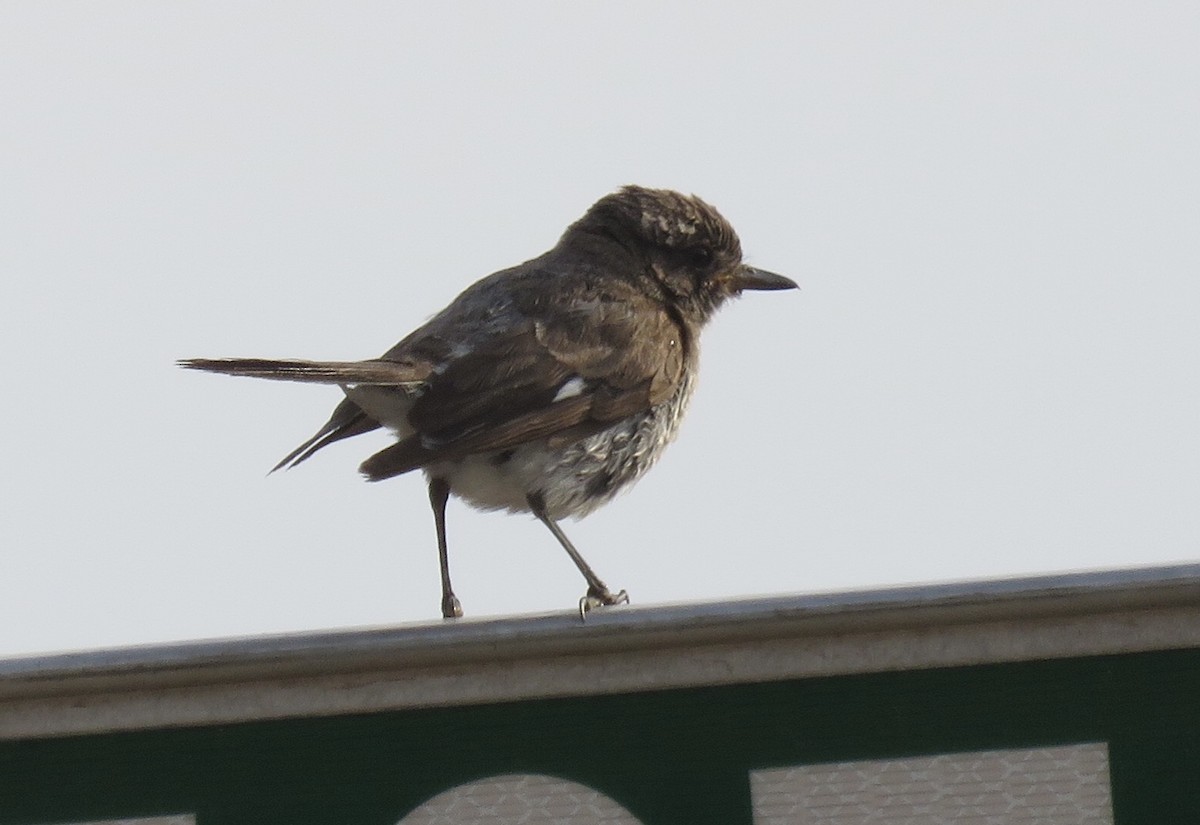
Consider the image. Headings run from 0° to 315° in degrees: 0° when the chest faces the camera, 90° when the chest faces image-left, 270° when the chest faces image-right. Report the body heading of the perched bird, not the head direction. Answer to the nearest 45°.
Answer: approximately 270°
